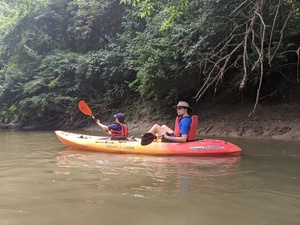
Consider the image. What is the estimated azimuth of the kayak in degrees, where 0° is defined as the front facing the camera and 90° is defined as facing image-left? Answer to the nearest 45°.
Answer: approximately 90°

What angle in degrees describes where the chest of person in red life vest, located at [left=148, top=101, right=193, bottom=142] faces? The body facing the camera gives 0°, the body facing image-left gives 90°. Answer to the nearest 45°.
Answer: approximately 90°
